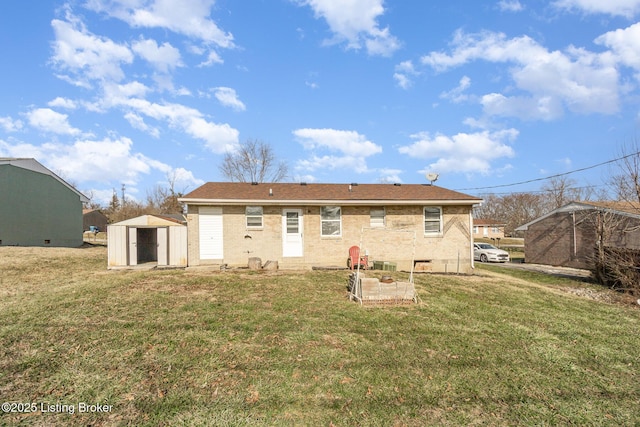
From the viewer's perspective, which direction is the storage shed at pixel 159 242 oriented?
toward the camera

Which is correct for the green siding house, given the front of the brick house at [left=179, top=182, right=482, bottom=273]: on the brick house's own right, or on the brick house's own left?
on the brick house's own left

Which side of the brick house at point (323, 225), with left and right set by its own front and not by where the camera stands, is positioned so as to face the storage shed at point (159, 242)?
left

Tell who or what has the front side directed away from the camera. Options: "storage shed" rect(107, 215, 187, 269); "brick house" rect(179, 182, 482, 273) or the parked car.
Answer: the brick house

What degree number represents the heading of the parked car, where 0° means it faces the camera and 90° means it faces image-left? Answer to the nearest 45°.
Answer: approximately 315°

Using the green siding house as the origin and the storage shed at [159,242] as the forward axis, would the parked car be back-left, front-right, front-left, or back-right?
front-left

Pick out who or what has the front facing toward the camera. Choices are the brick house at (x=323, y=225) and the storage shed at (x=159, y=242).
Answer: the storage shed

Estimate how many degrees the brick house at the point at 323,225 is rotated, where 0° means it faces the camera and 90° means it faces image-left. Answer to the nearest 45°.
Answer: approximately 180°

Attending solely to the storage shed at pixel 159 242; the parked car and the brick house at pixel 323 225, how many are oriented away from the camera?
1
